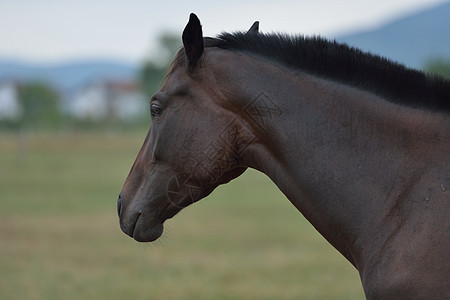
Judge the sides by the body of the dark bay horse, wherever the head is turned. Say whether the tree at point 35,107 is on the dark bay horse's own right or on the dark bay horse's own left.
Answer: on the dark bay horse's own right

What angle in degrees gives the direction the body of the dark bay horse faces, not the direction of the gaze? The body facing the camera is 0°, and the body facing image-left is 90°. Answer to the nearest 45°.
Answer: approximately 90°
